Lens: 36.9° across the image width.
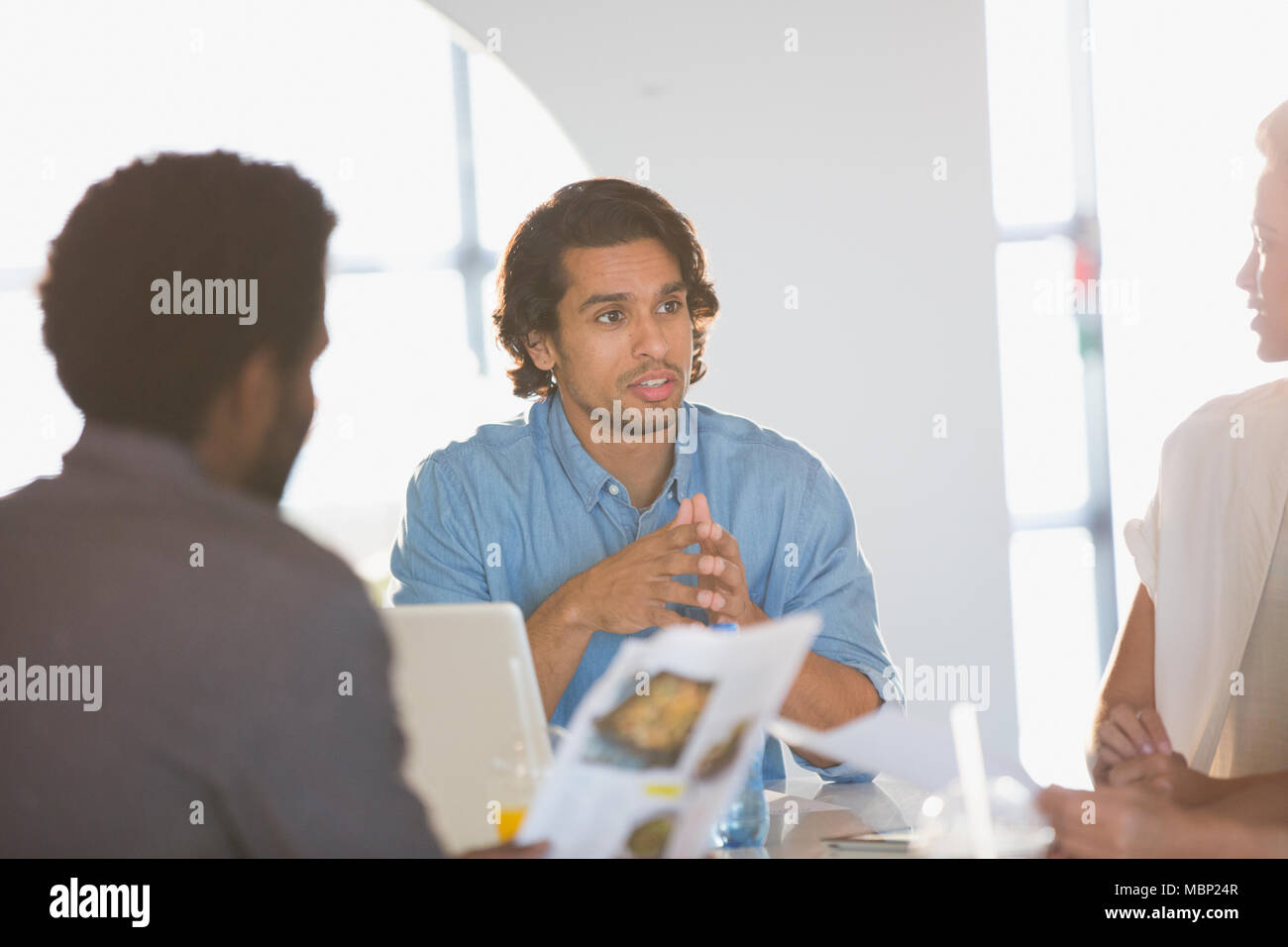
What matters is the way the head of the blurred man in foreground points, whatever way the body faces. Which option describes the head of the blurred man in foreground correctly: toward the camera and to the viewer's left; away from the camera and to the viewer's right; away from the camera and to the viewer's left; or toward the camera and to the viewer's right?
away from the camera and to the viewer's right

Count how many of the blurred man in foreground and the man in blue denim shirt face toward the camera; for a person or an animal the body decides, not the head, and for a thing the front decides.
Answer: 1

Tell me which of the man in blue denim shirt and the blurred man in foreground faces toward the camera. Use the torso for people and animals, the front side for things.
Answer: the man in blue denim shirt

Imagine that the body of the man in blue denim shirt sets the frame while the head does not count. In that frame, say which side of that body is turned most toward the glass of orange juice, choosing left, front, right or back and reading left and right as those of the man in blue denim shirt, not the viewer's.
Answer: front

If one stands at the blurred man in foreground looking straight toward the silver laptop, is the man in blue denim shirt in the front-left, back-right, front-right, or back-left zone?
front-left

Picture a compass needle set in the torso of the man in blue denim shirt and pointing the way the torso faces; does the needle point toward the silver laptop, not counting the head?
yes

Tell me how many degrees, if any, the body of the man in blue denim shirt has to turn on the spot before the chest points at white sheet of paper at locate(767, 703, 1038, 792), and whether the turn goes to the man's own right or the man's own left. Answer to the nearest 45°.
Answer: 0° — they already face it

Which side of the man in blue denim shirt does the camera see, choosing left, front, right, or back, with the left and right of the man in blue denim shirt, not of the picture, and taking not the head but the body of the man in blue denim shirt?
front

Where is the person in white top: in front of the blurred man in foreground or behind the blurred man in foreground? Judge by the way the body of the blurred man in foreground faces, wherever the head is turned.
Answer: in front

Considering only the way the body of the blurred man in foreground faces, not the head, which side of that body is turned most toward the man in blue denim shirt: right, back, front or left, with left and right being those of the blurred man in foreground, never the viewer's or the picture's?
front

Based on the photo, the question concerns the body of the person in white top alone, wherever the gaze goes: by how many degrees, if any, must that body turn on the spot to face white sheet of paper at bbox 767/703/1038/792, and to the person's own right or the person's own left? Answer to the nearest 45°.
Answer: approximately 45° to the person's own left

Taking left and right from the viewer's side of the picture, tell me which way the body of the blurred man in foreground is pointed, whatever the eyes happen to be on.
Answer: facing away from the viewer and to the right of the viewer
